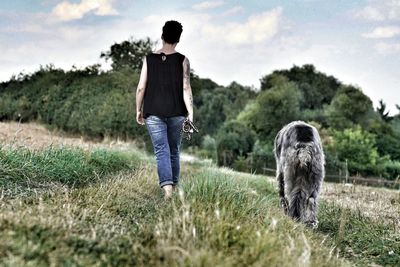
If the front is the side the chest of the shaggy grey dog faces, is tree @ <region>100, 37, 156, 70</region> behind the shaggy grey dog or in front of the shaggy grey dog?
in front

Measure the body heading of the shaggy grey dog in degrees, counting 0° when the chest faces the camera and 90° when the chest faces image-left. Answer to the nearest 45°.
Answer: approximately 180°

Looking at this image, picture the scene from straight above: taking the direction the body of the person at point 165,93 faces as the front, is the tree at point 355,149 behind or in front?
in front

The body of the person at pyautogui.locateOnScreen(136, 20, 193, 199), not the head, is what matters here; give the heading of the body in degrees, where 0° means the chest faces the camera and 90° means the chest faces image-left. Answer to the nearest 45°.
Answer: approximately 180°

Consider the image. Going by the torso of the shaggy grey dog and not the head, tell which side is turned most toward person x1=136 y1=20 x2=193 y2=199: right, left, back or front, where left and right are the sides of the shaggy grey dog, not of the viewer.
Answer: left

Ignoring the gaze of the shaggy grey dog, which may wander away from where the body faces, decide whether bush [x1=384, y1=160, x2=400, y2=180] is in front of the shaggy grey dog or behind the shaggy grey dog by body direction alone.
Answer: in front

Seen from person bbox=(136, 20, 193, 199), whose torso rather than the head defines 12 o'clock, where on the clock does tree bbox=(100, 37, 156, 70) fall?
The tree is roughly at 12 o'clock from the person.

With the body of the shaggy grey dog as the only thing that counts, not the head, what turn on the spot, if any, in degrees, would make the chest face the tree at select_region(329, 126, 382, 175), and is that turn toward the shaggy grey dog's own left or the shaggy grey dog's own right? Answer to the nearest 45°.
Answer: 0° — it already faces it

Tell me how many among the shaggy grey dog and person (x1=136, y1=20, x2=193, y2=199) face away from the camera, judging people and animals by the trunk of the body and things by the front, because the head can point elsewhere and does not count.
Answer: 2

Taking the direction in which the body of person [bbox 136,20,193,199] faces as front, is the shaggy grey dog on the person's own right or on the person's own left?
on the person's own right
